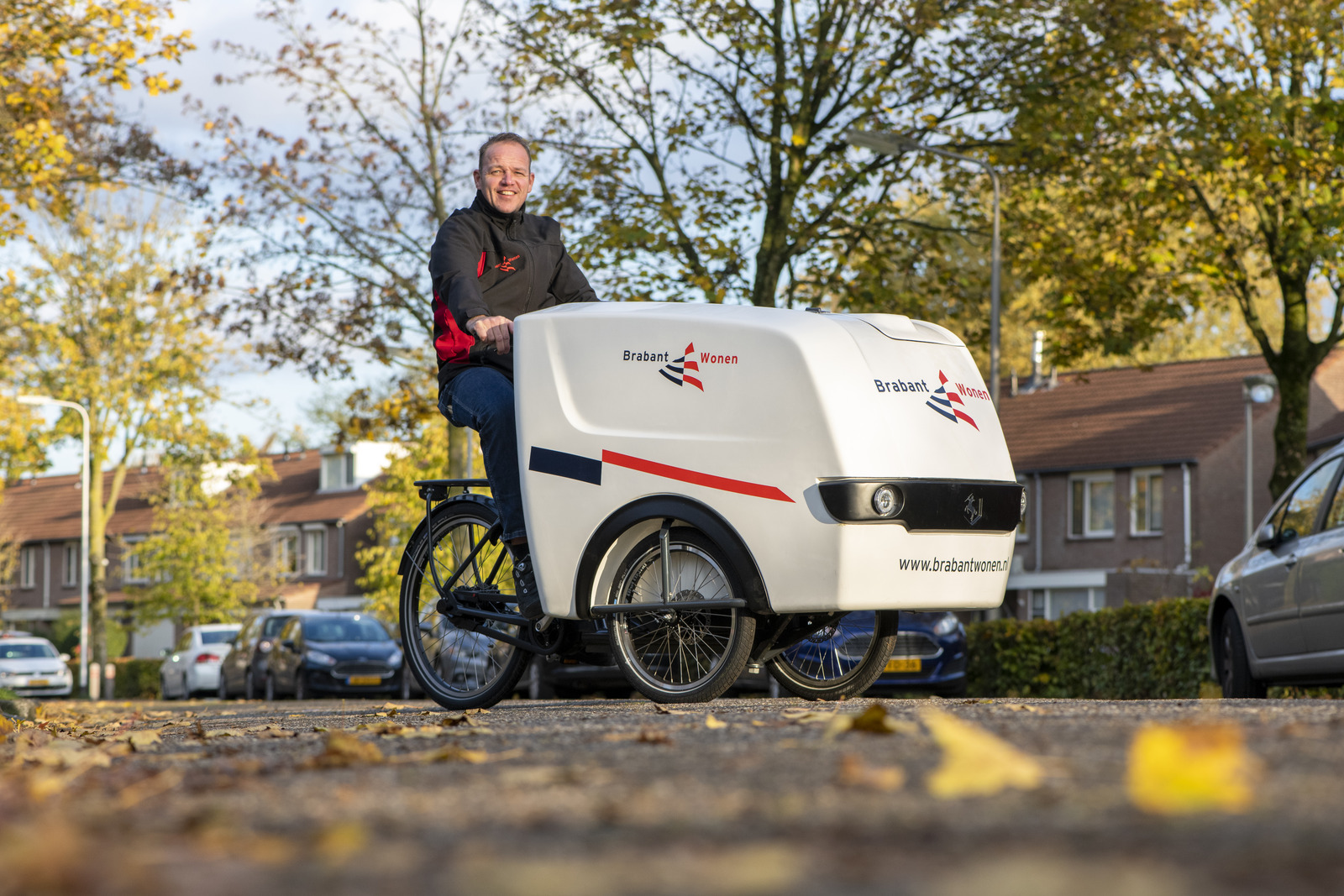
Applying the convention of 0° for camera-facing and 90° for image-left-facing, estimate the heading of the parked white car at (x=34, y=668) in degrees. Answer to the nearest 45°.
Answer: approximately 315°

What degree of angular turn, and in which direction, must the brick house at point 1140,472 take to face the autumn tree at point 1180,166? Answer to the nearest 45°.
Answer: approximately 45° to its left

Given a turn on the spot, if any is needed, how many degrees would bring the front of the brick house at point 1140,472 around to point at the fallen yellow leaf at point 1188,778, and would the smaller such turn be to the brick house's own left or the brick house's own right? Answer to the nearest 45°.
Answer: approximately 45° to the brick house's own left

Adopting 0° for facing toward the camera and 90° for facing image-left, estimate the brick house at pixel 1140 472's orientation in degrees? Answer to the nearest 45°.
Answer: approximately 45°

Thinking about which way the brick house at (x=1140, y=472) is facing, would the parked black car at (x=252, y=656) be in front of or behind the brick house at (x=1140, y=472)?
in front
